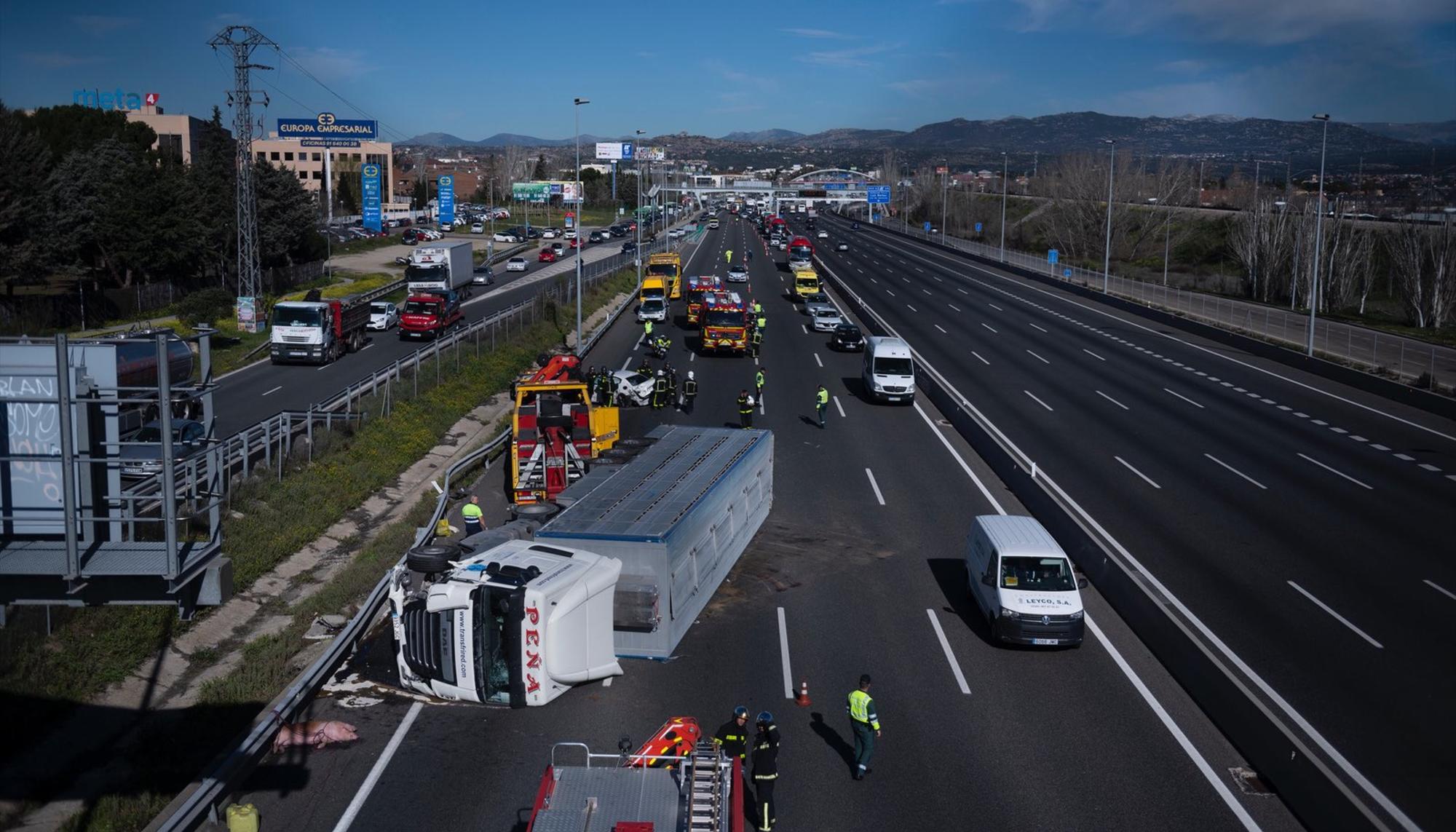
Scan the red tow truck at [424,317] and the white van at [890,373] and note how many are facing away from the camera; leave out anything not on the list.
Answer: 0

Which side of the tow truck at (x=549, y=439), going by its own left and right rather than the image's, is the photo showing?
back

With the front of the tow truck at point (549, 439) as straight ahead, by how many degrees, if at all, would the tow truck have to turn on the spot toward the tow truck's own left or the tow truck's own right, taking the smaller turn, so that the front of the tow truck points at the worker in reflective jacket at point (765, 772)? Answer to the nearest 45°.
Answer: approximately 180°

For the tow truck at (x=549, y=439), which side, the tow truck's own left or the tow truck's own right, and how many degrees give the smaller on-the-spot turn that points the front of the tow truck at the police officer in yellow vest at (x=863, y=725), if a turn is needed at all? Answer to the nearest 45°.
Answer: approximately 180°

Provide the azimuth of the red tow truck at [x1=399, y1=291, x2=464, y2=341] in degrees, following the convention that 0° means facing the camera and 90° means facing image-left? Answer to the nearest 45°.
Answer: approximately 45°

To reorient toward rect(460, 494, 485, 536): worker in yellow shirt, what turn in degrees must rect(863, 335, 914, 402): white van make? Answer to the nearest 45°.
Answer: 0° — it already faces them

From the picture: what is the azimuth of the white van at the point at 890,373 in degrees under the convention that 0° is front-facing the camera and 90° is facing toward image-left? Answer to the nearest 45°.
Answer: approximately 0°

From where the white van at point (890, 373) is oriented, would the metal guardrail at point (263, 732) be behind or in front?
in front

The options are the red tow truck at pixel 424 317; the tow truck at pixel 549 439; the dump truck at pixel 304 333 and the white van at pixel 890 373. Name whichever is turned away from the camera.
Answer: the tow truck at pixel 549 439

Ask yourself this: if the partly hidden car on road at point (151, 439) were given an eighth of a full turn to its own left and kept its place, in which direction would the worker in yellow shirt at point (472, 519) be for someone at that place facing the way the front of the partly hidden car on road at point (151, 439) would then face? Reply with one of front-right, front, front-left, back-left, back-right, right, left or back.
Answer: front-left

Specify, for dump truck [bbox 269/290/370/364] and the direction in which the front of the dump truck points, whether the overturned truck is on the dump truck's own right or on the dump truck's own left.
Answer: on the dump truck's own left

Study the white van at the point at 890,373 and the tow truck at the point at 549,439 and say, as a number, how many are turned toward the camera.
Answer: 1
